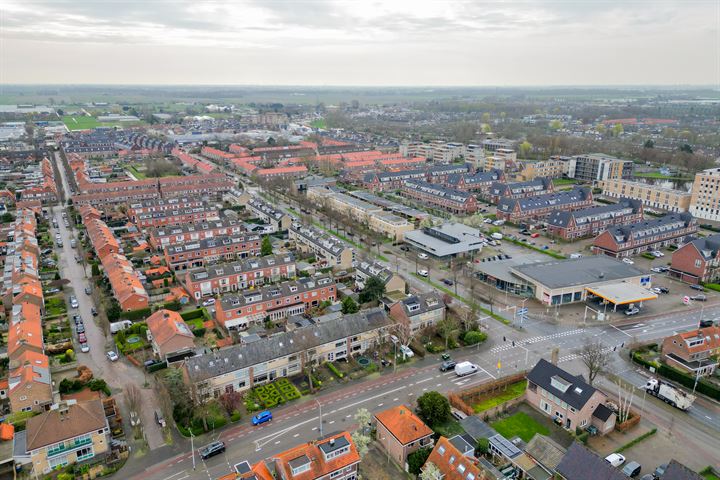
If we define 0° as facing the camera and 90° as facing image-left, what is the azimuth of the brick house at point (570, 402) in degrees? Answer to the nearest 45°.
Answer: approximately 45°

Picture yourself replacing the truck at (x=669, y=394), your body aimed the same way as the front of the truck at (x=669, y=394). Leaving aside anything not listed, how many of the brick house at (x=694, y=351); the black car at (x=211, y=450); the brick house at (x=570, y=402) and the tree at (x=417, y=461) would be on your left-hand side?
3

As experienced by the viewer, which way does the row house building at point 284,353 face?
facing the viewer and to the right of the viewer

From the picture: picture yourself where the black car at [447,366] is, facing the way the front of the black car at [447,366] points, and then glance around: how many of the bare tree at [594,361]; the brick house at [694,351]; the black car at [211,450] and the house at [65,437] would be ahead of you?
2

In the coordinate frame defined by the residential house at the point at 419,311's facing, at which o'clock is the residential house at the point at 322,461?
the residential house at the point at 322,461 is roughly at 2 o'clock from the residential house at the point at 419,311.

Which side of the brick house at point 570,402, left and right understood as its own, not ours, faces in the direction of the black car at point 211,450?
front

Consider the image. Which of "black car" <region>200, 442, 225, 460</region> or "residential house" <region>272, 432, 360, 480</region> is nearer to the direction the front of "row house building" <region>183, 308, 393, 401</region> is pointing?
the residential house

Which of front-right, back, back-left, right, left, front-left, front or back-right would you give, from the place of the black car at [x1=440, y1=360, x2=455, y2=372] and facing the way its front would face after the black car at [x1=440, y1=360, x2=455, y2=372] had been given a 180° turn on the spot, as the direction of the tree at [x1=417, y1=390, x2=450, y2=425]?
back-right

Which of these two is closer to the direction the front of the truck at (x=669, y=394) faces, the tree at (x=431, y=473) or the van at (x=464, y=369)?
the van

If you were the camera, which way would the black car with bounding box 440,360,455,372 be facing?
facing the viewer and to the left of the viewer

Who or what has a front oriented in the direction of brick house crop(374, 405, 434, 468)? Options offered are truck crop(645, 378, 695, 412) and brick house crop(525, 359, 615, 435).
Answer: brick house crop(525, 359, 615, 435)

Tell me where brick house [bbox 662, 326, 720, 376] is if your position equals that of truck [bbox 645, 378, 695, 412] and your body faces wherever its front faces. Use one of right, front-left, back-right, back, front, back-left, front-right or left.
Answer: front-right

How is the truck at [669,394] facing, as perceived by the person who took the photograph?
facing away from the viewer and to the left of the viewer

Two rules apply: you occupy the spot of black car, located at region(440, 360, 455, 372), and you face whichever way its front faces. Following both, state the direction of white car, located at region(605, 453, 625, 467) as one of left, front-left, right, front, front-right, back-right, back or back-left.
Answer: left

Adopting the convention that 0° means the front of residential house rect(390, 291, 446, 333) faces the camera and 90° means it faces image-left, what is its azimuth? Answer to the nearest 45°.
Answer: approximately 315°

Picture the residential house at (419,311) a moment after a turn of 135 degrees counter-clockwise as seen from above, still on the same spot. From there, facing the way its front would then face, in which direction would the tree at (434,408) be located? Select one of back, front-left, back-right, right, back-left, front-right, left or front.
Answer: back
